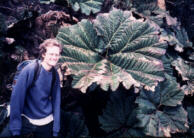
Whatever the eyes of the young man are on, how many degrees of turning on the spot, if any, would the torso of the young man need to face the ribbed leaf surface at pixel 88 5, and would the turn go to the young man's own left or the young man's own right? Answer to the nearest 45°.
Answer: approximately 90° to the young man's own left

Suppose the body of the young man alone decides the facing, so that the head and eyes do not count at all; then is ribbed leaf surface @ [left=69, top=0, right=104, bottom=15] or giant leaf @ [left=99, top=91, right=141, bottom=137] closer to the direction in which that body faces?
the giant leaf

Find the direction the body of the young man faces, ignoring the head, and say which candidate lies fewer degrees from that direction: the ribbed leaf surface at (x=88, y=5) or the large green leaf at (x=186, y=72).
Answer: the large green leaf

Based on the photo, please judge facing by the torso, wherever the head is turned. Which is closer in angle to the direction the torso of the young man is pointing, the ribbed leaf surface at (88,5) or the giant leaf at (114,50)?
the giant leaf

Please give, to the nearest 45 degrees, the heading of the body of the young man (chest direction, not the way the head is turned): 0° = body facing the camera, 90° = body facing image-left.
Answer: approximately 315°
